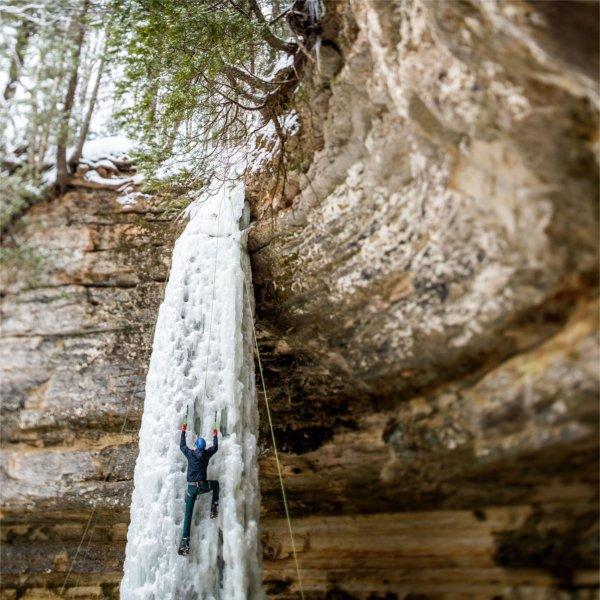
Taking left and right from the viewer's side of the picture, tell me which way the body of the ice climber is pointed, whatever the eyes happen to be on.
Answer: facing away from the viewer
